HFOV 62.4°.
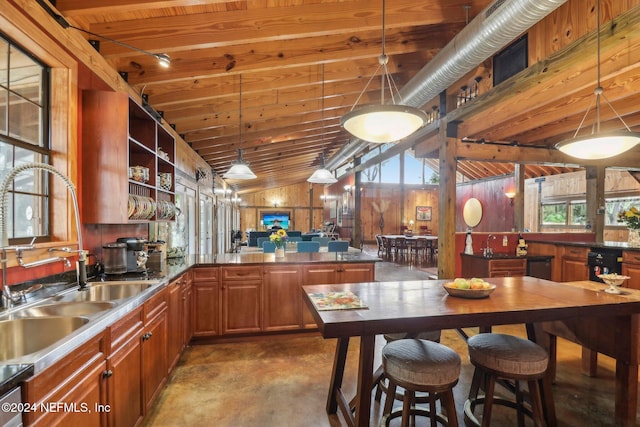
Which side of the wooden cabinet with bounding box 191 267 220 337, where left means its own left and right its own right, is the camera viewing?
front

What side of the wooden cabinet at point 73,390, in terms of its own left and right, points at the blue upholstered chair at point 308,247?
left

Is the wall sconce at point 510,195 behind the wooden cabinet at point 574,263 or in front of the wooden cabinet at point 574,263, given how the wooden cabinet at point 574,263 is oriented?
behind

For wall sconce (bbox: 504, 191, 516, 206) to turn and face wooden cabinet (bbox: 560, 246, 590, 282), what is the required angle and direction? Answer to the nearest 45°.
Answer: approximately 45° to its left

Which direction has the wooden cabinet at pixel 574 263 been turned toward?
toward the camera

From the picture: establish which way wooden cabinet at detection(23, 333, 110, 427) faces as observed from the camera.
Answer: facing the viewer and to the right of the viewer

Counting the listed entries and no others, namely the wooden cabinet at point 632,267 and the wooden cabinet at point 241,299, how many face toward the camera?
2

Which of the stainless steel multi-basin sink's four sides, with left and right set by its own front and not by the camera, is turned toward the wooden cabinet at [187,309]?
left

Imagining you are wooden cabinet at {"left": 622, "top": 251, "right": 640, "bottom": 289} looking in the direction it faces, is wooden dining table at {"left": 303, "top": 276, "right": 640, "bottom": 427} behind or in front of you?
in front

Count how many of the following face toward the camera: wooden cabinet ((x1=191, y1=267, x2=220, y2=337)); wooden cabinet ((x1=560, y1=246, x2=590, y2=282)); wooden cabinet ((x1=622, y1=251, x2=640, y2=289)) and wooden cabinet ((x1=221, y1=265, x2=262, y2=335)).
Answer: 4

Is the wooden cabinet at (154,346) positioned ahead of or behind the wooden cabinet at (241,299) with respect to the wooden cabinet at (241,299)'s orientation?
ahead

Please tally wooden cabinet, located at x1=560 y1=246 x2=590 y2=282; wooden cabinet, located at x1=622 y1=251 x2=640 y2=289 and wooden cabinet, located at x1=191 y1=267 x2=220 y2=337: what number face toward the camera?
3

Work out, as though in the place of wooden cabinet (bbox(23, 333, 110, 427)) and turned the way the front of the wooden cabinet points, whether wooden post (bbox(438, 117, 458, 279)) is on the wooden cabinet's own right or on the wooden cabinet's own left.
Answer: on the wooden cabinet's own left

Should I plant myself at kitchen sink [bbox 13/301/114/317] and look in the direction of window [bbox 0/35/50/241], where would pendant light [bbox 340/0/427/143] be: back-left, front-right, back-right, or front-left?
back-right

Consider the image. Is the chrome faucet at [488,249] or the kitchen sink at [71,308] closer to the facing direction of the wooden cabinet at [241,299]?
the kitchen sink

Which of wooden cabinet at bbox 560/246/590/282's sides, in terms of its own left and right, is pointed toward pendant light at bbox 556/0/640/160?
front

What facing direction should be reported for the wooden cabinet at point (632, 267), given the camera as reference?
facing the viewer
